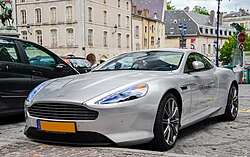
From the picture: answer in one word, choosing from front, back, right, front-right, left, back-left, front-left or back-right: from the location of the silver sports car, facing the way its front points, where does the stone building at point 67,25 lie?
back-right

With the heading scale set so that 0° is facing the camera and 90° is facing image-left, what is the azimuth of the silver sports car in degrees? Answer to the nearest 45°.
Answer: approximately 45°
